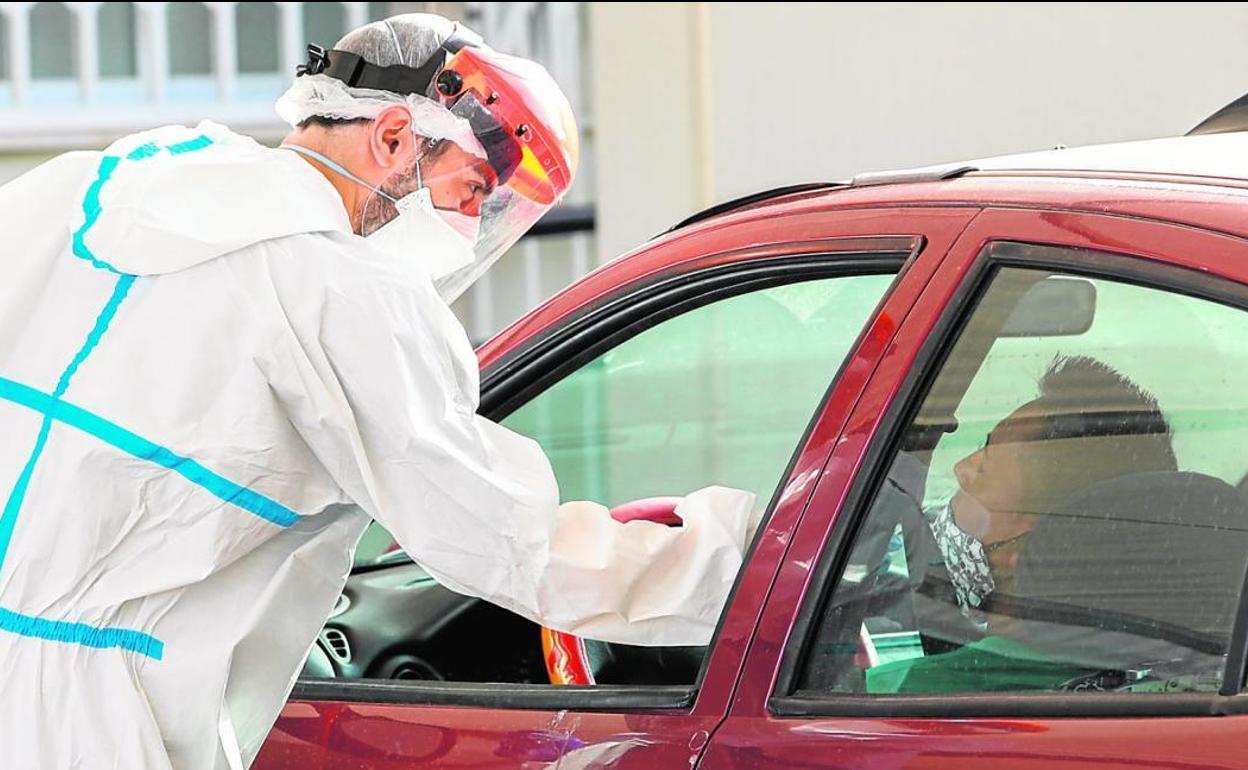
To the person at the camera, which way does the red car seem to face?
facing to the left of the viewer

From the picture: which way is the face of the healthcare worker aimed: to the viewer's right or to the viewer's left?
to the viewer's right
